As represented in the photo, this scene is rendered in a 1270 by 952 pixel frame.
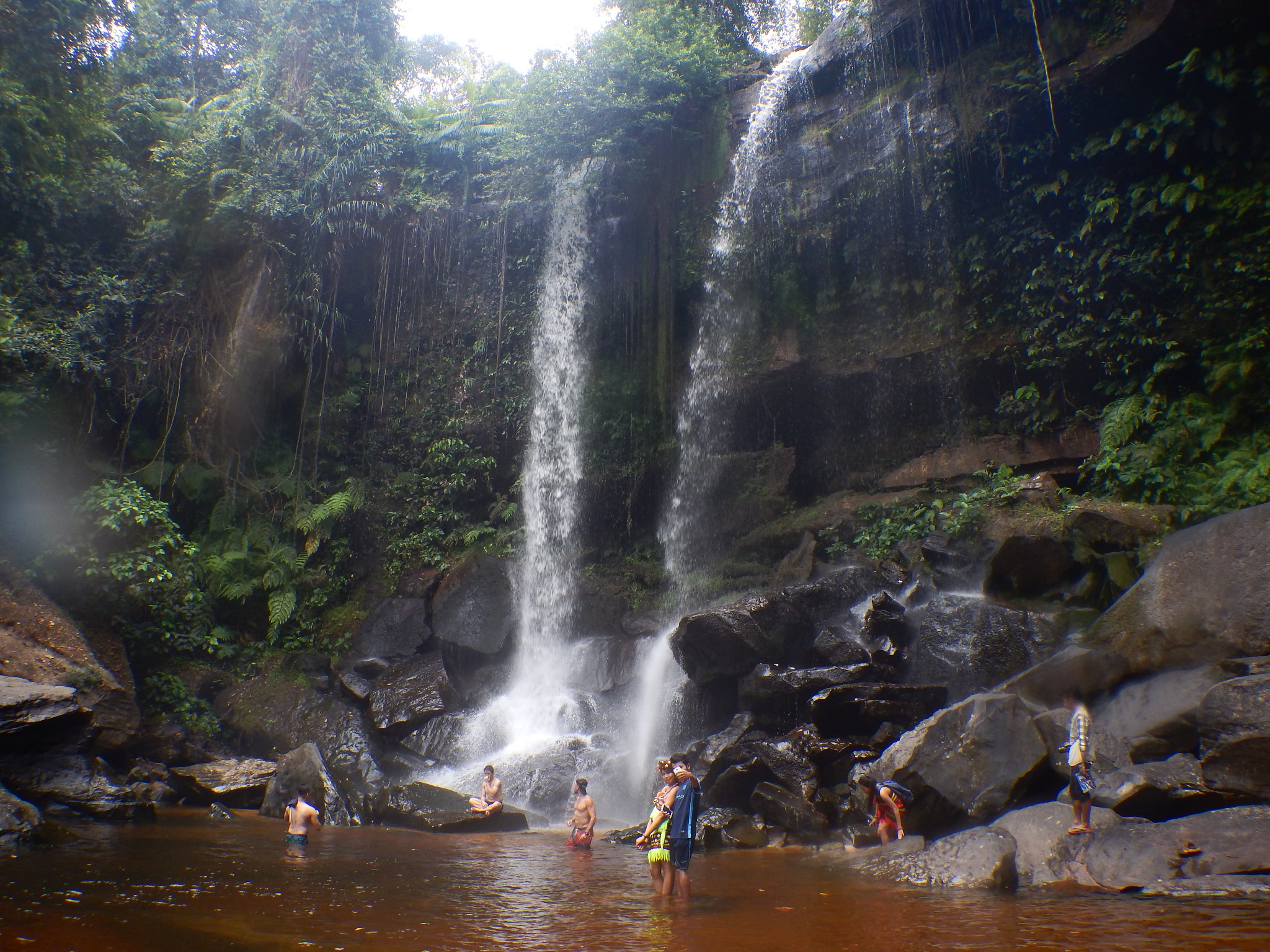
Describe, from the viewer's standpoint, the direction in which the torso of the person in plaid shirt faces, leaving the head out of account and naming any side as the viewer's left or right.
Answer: facing to the left of the viewer

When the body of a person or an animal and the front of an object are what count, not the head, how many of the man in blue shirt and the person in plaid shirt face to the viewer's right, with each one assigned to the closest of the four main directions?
0

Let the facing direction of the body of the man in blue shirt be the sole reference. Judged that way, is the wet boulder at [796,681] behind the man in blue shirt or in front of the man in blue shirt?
behind

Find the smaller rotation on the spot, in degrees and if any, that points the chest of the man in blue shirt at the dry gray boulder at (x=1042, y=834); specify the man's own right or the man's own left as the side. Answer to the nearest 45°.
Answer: approximately 135° to the man's own left

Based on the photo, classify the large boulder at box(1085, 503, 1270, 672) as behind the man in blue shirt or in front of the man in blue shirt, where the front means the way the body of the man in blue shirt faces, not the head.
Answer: behind

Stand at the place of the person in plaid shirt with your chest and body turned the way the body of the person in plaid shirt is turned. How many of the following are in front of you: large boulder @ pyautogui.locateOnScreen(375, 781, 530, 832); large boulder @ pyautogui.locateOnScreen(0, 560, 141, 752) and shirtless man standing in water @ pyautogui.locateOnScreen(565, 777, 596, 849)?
3

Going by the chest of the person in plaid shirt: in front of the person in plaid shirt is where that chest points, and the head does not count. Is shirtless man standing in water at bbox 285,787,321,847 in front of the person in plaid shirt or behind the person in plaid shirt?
in front

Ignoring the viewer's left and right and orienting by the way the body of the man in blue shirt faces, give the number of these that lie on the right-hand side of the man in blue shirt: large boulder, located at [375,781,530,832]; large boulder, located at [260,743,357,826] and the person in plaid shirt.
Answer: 2

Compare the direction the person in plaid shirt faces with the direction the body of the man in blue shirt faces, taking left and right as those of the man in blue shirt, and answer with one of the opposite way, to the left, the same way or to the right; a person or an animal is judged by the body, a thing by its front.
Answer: to the right

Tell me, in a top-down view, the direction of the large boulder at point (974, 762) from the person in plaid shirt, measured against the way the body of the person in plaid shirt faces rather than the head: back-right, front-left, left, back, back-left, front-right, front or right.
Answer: front-right
